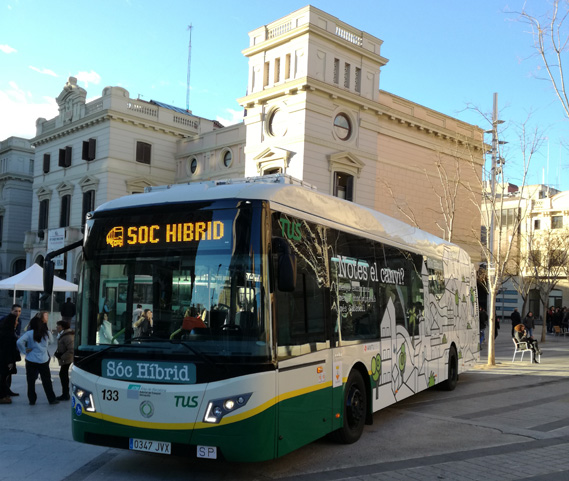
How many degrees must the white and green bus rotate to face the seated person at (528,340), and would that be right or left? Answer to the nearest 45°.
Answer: approximately 180°

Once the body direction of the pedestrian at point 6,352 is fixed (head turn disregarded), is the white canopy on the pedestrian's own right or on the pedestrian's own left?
on the pedestrian's own left

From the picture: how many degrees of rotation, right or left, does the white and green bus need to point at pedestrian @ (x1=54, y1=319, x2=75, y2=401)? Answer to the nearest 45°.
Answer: approximately 90° to its right

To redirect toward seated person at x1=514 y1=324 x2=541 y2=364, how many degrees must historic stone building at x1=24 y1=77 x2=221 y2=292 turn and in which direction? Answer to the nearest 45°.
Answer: approximately 90° to its left

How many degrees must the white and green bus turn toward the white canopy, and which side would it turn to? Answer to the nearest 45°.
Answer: approximately 90° to its right

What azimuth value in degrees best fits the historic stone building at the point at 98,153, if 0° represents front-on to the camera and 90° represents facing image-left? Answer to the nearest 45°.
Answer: approximately 45°
